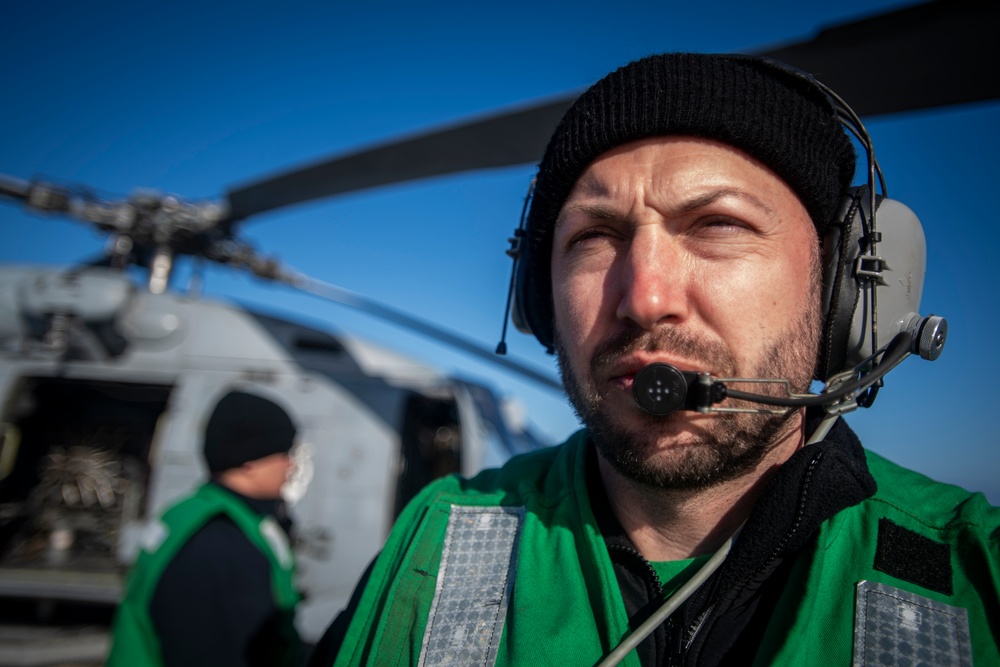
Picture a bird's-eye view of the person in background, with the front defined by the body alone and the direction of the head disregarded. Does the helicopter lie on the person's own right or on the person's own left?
on the person's own left

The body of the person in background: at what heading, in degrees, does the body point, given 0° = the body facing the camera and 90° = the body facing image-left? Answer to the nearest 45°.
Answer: approximately 270°
